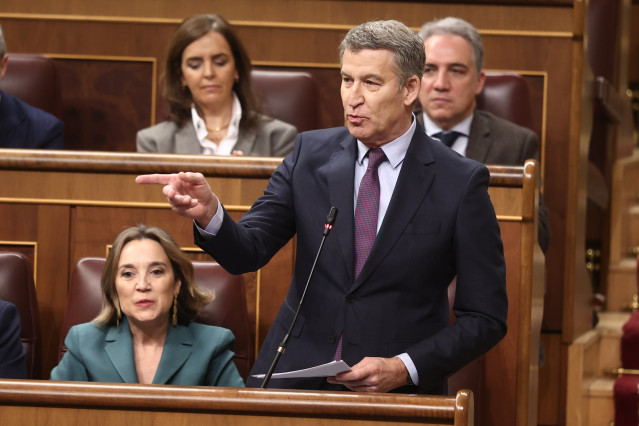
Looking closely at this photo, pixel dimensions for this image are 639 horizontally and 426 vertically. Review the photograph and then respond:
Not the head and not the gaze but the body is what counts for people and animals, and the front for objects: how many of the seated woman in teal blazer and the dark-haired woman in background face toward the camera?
2

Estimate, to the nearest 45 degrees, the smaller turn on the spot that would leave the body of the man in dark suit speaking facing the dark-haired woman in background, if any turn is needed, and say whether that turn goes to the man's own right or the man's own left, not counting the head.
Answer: approximately 135° to the man's own right

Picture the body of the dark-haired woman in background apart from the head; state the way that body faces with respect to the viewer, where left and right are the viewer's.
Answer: facing the viewer

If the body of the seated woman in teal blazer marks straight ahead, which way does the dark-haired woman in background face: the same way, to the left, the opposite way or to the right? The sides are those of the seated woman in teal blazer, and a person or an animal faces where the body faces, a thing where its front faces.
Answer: the same way

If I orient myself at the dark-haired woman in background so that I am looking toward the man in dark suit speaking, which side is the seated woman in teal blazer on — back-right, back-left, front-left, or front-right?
front-right

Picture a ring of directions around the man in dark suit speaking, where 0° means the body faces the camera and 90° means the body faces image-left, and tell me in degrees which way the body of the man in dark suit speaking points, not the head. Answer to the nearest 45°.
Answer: approximately 45°

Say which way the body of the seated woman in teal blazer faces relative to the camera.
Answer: toward the camera

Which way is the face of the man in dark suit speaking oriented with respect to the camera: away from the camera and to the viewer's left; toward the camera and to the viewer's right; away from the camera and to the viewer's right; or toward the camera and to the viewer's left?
toward the camera and to the viewer's left

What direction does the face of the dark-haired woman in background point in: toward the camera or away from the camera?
toward the camera

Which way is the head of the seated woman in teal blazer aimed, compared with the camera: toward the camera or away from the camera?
toward the camera
